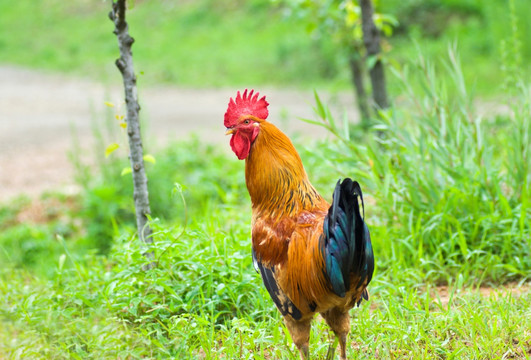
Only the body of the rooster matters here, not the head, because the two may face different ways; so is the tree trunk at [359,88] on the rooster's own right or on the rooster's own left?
on the rooster's own right

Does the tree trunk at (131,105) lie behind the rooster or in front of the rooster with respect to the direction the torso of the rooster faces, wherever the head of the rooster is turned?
in front

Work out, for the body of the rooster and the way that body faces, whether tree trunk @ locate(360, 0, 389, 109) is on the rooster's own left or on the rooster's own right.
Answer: on the rooster's own right
